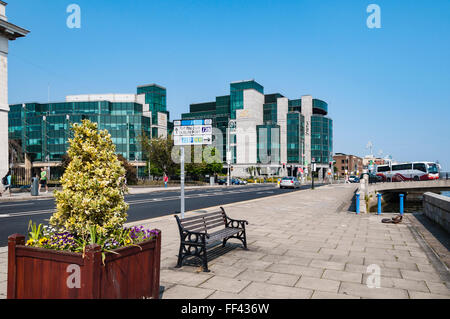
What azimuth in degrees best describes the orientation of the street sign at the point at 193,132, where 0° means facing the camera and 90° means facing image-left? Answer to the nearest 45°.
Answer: approximately 0°

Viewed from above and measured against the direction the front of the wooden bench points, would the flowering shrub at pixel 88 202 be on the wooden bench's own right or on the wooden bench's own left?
on the wooden bench's own right

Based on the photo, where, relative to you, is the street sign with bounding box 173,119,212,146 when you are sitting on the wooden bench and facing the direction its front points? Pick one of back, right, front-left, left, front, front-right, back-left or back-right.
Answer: back-left

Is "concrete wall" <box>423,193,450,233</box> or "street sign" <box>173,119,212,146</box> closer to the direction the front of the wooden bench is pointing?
the concrete wall

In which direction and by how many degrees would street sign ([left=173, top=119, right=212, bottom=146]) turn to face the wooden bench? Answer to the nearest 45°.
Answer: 0° — it already faces it

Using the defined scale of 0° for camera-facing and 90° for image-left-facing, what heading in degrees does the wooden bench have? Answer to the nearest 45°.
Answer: approximately 315°

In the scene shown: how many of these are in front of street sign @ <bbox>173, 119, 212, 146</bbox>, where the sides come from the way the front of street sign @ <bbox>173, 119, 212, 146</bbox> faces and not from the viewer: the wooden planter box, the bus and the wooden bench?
2

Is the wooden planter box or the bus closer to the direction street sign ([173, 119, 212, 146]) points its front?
the wooden planter box

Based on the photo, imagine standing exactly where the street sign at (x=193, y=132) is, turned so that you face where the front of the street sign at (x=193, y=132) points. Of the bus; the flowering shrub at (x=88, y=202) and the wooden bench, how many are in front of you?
2

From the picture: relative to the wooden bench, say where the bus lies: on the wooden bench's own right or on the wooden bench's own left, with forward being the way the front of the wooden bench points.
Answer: on the wooden bench's own left

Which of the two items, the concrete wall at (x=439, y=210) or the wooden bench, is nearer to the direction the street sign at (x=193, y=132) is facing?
the wooden bench
